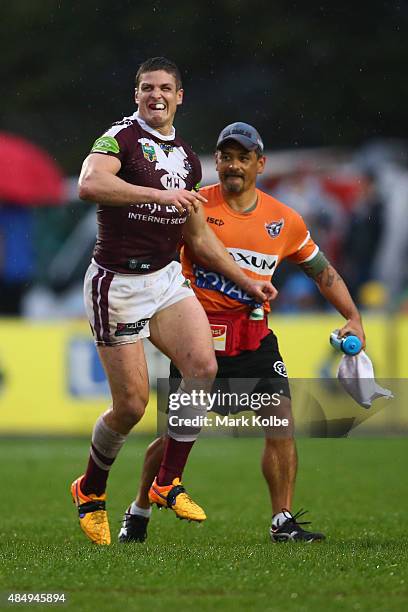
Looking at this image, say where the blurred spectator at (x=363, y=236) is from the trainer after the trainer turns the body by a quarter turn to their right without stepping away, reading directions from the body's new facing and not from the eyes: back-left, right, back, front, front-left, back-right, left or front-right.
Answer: right

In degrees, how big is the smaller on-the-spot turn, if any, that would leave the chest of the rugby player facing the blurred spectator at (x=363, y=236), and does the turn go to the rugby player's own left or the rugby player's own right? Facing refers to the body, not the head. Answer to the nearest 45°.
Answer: approximately 135° to the rugby player's own left

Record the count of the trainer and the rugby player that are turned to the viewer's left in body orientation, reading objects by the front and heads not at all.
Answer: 0

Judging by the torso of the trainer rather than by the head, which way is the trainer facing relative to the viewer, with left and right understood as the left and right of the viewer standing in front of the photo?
facing the viewer

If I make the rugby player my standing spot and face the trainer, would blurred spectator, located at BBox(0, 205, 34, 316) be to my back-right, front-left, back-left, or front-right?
front-left

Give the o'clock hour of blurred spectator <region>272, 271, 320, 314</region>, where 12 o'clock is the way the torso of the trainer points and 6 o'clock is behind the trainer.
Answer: The blurred spectator is roughly at 6 o'clock from the trainer.

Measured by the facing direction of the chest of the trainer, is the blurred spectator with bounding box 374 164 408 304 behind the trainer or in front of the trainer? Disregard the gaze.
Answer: behind

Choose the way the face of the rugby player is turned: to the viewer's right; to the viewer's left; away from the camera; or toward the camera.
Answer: toward the camera

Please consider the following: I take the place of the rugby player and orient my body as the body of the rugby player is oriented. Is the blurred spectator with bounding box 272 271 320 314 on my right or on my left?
on my left

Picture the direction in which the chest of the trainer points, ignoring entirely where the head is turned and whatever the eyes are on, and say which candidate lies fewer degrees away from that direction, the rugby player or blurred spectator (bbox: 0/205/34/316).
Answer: the rugby player
